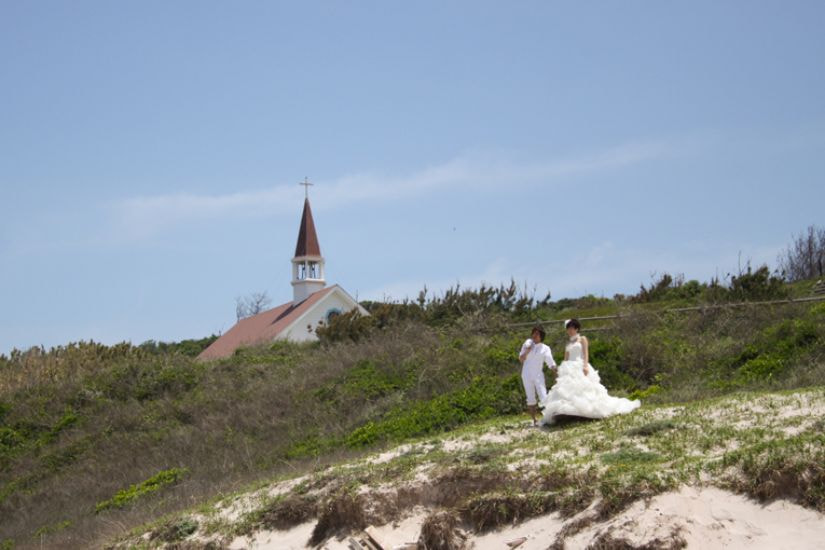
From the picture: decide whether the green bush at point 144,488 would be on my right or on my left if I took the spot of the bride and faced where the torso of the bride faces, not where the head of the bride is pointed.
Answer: on my right

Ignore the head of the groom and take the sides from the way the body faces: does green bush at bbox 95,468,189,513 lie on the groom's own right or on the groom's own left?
on the groom's own right

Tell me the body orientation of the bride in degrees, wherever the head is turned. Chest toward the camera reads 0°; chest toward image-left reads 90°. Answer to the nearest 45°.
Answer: approximately 45°

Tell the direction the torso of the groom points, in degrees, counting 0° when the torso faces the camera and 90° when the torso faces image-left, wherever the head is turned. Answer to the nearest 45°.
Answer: approximately 0°

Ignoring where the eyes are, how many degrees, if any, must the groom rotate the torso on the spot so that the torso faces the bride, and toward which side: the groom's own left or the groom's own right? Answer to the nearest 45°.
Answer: approximately 45° to the groom's own left

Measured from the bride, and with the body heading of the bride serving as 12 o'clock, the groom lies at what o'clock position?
The groom is roughly at 3 o'clock from the bride.

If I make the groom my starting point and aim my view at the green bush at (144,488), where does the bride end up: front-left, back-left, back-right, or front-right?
back-left
